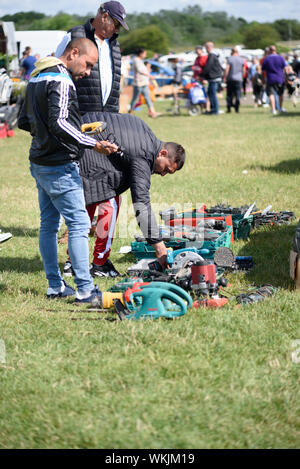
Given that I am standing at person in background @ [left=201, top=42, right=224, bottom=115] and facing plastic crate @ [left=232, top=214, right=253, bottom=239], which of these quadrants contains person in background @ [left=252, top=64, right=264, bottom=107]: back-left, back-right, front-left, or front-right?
back-left

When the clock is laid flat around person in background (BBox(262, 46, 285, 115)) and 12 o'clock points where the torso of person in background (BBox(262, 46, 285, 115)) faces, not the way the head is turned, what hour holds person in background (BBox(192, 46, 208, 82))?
person in background (BBox(192, 46, 208, 82)) is roughly at 10 o'clock from person in background (BBox(262, 46, 285, 115)).

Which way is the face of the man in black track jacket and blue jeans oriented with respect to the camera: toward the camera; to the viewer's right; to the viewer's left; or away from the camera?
to the viewer's right

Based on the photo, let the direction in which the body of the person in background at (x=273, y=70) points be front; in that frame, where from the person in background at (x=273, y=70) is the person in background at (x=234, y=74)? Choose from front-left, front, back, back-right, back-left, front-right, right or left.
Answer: front-left

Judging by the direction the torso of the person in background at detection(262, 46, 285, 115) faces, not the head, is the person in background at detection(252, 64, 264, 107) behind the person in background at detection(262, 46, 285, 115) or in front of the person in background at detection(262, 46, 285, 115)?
in front

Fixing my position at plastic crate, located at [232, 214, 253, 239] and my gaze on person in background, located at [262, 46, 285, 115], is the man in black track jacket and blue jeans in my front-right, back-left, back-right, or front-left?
back-left

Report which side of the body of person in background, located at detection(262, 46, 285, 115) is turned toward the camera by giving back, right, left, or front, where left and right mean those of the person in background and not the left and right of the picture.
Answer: back
